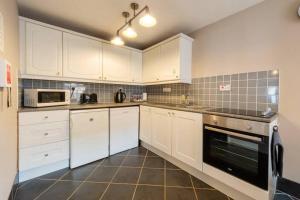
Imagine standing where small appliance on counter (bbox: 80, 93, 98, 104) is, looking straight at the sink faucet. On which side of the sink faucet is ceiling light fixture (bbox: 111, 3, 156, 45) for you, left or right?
right

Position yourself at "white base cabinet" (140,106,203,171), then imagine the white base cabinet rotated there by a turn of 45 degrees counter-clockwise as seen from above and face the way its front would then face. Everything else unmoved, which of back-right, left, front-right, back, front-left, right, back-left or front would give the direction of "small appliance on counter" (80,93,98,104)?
right

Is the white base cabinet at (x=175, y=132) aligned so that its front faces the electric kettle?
no

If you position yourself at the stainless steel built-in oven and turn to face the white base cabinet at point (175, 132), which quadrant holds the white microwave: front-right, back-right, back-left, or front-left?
front-left

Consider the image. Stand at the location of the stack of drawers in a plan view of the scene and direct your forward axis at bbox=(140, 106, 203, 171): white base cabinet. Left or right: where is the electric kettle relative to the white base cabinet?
left

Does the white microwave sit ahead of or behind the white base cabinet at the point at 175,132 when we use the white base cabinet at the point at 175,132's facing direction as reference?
ahead

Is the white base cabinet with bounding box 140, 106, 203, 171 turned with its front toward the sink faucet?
no

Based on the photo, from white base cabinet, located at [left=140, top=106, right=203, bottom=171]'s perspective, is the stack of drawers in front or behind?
in front

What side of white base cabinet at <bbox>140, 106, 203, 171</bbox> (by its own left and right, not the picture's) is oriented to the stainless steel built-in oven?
left

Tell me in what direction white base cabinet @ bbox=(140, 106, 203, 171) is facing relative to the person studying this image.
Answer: facing the viewer and to the left of the viewer
